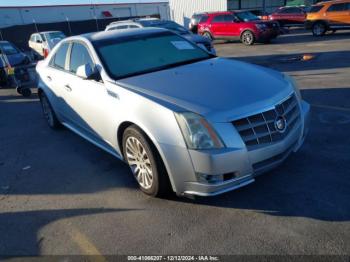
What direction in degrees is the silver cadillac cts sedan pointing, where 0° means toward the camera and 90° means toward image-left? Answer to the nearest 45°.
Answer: approximately 315°

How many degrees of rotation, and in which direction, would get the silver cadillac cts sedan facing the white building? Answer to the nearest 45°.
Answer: approximately 135° to its left

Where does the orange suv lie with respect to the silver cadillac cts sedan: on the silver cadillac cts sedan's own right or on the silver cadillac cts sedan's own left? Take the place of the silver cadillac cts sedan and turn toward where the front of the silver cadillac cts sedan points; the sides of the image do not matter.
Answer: on the silver cadillac cts sedan's own left
